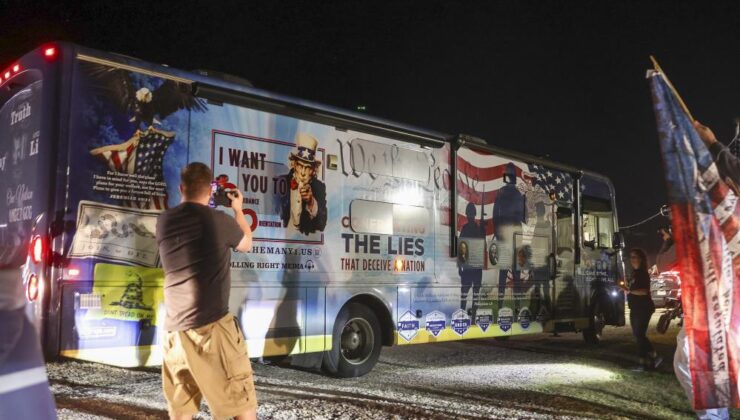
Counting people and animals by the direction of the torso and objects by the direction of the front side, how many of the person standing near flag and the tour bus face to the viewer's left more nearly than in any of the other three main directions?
1

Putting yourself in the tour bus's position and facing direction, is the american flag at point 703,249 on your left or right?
on your right

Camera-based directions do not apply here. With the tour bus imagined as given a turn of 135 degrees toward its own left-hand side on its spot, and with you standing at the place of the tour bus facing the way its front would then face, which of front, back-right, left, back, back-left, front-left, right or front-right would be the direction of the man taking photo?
left

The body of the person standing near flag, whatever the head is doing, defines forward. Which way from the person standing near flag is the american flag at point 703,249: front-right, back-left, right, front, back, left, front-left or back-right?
left

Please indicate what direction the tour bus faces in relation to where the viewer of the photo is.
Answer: facing away from the viewer and to the right of the viewer

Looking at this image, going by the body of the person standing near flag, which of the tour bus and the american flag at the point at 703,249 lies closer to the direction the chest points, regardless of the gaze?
the tour bus

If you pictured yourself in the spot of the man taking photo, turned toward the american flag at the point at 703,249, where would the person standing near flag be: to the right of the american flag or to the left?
left

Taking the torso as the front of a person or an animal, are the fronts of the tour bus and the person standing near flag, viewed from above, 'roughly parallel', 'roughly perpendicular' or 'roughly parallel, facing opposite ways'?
roughly perpendicular

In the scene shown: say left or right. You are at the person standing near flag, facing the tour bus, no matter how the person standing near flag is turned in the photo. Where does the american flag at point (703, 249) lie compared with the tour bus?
left

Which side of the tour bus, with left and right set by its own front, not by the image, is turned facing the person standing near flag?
front
